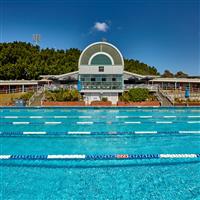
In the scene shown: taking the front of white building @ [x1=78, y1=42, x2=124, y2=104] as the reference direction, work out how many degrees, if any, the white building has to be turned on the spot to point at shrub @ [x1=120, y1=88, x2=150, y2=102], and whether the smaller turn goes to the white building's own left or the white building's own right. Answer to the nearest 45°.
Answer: approximately 45° to the white building's own left

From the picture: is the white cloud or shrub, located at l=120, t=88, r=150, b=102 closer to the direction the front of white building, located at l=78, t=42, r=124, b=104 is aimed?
the shrub

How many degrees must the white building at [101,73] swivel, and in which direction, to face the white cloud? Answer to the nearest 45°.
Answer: approximately 180°

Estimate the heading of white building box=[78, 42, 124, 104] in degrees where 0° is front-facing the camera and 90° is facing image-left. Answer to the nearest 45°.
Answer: approximately 0°
